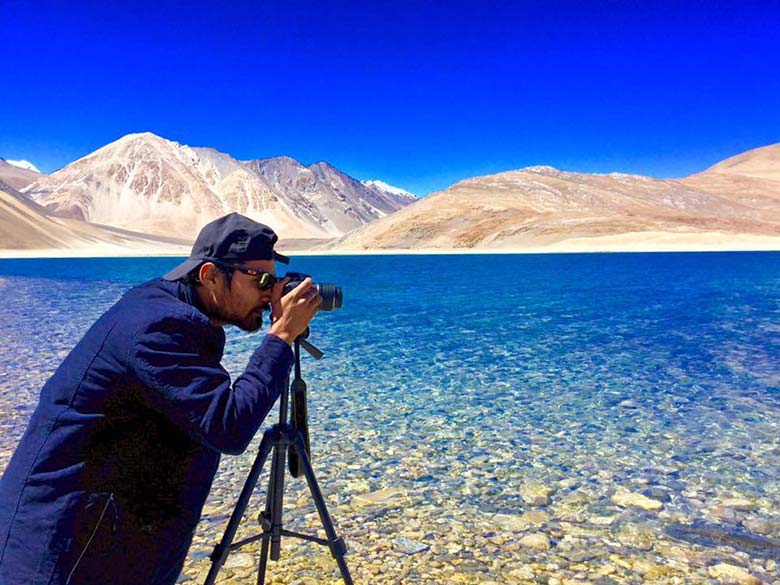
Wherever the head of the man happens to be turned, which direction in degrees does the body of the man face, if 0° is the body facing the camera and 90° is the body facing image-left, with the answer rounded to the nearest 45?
approximately 270°

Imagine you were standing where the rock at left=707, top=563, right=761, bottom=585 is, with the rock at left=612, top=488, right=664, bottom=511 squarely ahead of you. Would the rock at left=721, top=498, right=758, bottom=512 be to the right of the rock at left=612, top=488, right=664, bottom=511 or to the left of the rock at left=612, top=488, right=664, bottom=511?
right

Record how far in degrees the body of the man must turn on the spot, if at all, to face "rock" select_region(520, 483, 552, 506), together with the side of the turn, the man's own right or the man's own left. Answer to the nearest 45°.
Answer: approximately 45° to the man's own left

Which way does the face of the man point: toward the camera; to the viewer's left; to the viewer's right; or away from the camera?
to the viewer's right

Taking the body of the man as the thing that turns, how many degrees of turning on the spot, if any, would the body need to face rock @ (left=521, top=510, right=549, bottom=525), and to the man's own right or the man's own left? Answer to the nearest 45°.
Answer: approximately 45° to the man's own left
